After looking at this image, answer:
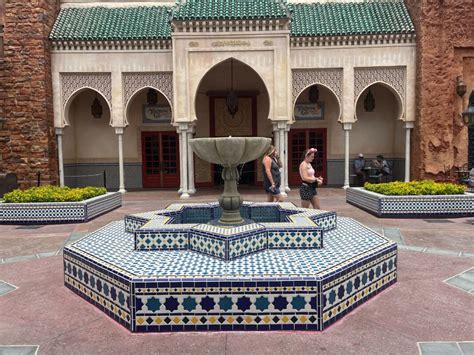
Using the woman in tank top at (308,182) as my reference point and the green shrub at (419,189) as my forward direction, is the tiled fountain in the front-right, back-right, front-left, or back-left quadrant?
back-right

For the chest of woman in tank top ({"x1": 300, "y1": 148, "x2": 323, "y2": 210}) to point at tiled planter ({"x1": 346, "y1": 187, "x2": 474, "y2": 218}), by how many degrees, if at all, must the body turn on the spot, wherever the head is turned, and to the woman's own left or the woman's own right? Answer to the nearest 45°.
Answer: approximately 45° to the woman's own left

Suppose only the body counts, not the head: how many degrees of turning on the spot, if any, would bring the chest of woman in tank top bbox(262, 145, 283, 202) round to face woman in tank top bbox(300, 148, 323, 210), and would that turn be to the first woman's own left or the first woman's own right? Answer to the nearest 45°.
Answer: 0° — they already face them

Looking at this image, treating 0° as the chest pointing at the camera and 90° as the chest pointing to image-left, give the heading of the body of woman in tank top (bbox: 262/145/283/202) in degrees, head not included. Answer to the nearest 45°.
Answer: approximately 315°

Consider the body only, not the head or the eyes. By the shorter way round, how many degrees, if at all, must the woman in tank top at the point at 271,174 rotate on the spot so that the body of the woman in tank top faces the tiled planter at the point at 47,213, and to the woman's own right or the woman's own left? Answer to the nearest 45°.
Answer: approximately 135° to the woman's own right

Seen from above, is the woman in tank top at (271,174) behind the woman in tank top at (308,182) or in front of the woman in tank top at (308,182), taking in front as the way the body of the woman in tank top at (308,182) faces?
behind

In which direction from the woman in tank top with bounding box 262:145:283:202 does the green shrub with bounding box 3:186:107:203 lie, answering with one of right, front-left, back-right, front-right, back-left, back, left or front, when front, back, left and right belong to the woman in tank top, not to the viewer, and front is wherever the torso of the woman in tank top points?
back-right

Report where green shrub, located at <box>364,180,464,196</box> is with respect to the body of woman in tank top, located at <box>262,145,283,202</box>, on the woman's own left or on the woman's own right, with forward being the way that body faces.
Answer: on the woman's own left
